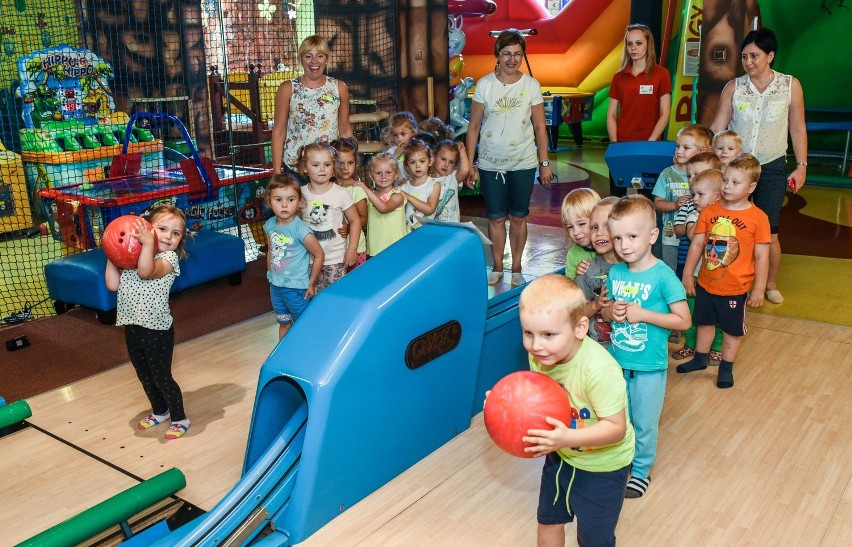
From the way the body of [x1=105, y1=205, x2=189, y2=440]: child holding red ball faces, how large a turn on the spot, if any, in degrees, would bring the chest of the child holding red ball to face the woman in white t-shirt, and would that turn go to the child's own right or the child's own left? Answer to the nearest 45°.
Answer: approximately 180°

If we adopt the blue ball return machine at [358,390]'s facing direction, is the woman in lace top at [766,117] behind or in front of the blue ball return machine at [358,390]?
behind

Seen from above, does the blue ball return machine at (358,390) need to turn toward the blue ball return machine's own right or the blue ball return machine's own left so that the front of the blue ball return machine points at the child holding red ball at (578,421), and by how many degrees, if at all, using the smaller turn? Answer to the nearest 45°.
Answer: approximately 90° to the blue ball return machine's own left

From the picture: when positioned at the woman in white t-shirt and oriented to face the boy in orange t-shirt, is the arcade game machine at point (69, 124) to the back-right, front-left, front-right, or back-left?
back-right

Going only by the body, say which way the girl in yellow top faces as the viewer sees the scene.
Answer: toward the camera

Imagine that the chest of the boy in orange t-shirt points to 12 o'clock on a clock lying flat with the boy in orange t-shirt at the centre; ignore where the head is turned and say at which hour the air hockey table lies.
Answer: The air hockey table is roughly at 2 o'clock from the boy in orange t-shirt.

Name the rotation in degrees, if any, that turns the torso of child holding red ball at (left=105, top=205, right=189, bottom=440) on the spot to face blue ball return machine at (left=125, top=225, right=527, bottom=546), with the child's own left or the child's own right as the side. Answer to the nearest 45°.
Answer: approximately 90° to the child's own left

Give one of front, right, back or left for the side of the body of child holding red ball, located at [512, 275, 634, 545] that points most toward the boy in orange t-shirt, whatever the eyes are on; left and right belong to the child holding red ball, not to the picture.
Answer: back

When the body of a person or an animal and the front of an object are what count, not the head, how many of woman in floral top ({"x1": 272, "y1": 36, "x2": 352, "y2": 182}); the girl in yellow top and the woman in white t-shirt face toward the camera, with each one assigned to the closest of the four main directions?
3

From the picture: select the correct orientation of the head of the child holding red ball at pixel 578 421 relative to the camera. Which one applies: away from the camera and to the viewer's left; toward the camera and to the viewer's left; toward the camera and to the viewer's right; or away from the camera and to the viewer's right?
toward the camera and to the viewer's left

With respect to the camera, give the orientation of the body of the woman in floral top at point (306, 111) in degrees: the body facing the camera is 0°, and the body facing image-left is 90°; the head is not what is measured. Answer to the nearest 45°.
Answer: approximately 0°

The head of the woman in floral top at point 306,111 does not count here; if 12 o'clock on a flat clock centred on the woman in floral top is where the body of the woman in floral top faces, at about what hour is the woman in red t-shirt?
The woman in red t-shirt is roughly at 9 o'clock from the woman in floral top.

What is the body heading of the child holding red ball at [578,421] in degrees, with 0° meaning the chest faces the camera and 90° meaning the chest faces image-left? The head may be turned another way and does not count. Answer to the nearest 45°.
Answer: approximately 45°

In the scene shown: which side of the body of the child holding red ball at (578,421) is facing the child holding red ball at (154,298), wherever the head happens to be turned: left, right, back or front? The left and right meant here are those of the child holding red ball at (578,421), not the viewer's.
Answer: right
